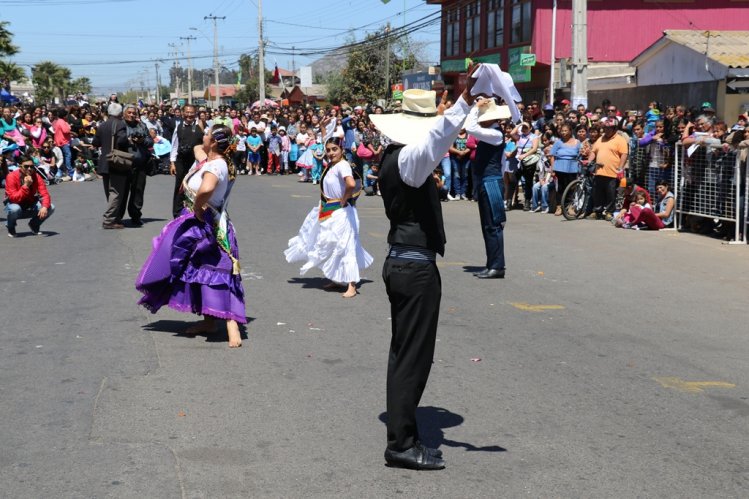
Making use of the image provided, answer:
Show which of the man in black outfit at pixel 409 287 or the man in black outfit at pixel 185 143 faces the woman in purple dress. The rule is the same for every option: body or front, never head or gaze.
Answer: the man in black outfit at pixel 185 143

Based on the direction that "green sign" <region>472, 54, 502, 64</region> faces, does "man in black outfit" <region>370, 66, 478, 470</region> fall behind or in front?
in front

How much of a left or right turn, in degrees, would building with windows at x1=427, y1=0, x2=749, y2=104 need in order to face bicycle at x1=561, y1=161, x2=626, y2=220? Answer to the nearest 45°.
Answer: approximately 45° to its left

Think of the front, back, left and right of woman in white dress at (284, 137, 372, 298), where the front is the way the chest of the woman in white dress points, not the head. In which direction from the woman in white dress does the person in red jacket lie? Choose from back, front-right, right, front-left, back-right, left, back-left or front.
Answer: right

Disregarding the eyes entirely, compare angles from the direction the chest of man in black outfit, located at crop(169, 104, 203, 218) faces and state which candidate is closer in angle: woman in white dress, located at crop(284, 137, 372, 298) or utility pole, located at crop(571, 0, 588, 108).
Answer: the woman in white dress

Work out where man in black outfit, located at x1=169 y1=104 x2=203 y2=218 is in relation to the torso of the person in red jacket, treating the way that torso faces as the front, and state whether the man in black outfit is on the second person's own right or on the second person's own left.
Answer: on the second person's own left

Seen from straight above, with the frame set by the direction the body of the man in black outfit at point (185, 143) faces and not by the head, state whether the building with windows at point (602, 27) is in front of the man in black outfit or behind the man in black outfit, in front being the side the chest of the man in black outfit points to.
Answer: behind

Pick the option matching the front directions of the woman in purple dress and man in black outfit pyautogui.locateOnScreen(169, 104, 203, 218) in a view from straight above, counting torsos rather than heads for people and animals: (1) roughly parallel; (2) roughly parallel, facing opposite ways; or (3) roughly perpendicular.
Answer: roughly perpendicular

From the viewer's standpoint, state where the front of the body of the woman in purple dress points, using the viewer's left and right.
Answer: facing to the left of the viewer

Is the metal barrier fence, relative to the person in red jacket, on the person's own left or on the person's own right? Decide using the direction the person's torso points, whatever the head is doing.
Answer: on the person's own left
